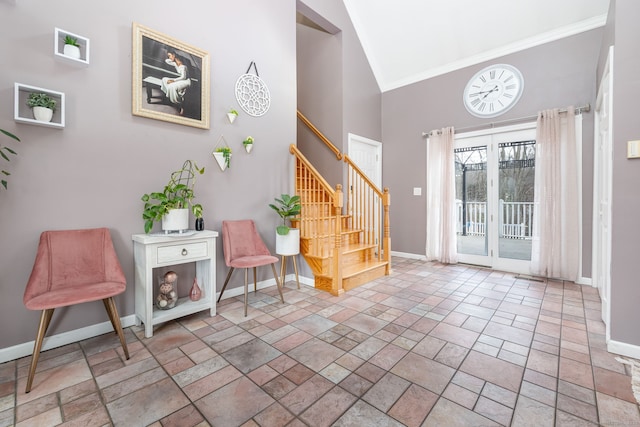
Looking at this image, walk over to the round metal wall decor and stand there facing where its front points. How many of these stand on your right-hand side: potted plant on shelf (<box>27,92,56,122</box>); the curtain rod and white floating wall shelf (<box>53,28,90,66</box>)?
2

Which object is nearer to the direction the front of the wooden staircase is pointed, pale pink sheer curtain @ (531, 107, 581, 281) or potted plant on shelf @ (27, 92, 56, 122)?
the pale pink sheer curtain

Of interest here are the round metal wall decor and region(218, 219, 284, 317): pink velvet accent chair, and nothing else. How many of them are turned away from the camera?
0

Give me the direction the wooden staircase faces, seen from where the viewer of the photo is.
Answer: facing the viewer and to the right of the viewer

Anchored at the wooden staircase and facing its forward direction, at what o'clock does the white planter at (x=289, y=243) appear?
The white planter is roughly at 3 o'clock from the wooden staircase.

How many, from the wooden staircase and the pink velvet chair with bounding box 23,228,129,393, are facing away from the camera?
0

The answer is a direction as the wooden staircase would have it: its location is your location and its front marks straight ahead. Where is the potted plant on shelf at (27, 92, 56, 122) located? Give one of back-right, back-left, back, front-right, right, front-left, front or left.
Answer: right

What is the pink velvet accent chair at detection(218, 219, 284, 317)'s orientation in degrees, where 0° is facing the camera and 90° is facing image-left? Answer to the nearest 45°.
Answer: approximately 315°

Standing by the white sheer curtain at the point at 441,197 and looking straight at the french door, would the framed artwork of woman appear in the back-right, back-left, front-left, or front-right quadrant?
back-right

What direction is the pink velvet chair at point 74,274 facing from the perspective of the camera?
toward the camera

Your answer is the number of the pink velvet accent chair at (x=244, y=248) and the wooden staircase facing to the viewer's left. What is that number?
0
